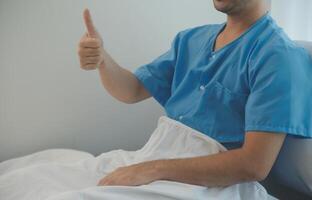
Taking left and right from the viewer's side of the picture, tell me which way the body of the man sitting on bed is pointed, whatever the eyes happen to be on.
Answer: facing the viewer and to the left of the viewer
